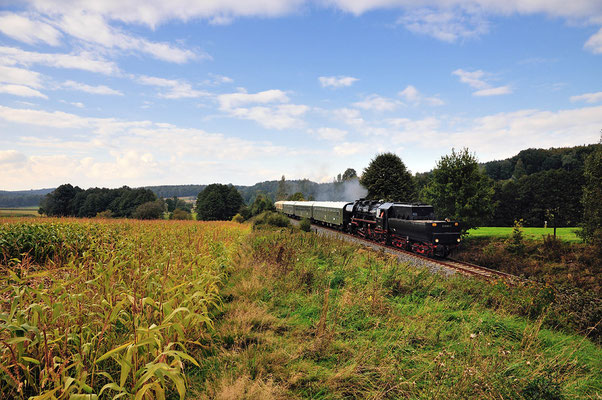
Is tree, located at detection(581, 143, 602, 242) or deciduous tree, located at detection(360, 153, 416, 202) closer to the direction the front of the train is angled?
the tree

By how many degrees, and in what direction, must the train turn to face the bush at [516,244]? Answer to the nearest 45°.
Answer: approximately 90° to its left

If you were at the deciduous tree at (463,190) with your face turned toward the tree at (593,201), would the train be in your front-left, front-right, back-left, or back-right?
back-right

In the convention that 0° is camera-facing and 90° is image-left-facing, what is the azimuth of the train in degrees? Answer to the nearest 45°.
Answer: approximately 315°

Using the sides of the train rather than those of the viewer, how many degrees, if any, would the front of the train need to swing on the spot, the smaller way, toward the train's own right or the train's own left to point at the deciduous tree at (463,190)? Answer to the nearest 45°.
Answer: approximately 90° to the train's own left

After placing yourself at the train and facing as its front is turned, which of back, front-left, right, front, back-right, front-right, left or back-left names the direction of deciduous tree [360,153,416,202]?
back-left

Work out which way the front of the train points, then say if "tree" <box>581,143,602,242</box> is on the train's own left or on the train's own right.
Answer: on the train's own left

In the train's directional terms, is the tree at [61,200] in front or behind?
behind
